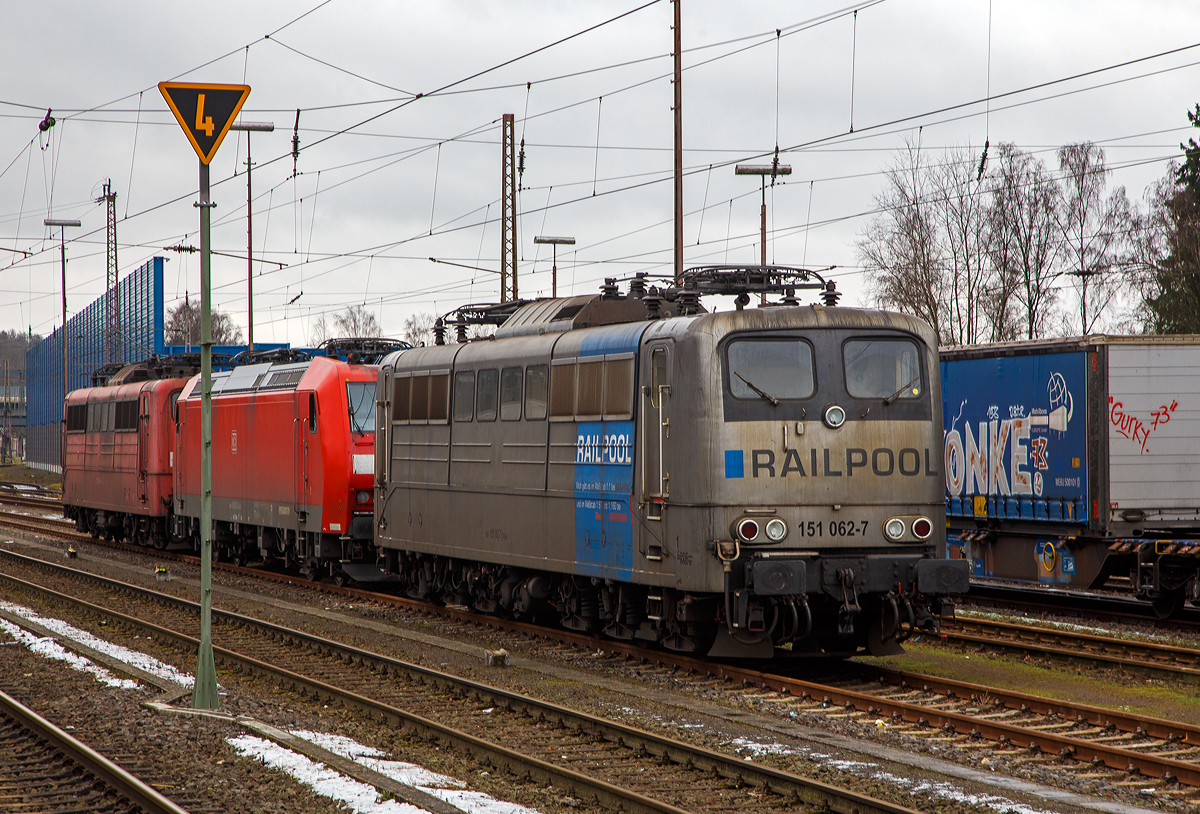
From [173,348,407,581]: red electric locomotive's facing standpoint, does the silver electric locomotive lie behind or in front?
in front

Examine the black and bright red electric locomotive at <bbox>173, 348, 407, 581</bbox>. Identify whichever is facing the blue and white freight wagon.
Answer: the red electric locomotive

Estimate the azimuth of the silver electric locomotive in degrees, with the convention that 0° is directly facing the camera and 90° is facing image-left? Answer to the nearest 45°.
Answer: approximately 315°

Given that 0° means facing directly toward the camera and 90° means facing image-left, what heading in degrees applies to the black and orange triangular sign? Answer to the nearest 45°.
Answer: approximately 0°

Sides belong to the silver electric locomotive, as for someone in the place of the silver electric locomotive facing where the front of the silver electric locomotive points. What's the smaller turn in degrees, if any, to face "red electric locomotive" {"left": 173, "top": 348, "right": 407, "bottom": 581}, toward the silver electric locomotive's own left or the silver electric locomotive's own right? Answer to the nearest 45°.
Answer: approximately 180°

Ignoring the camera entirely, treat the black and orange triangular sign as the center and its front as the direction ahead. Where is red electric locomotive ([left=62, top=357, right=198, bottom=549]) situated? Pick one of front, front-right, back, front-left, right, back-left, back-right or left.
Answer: back
